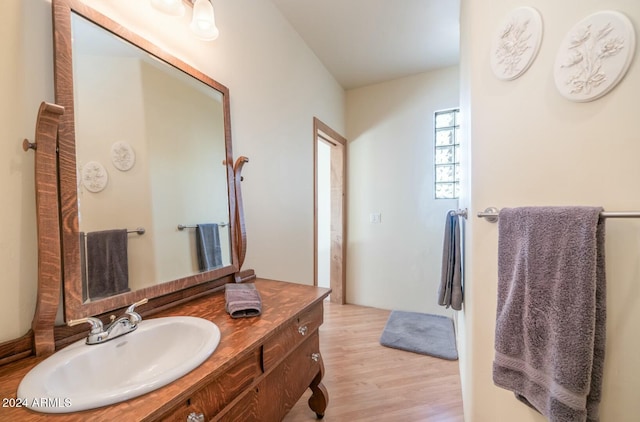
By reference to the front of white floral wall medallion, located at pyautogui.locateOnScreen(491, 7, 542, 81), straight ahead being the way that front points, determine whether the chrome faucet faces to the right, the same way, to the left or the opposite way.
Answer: the opposite way

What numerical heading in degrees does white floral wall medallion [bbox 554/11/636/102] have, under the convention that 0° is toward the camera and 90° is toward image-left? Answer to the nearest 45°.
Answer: approximately 45°

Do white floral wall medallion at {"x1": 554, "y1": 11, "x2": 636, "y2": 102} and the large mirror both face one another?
yes

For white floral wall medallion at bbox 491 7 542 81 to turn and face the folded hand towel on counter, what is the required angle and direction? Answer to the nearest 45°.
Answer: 0° — it already faces it

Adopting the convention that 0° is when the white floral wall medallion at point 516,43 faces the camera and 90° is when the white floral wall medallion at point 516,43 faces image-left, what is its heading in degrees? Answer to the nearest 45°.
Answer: approximately 45°

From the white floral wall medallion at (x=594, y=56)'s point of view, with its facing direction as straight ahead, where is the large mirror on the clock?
The large mirror is roughly at 12 o'clock from the white floral wall medallion.
